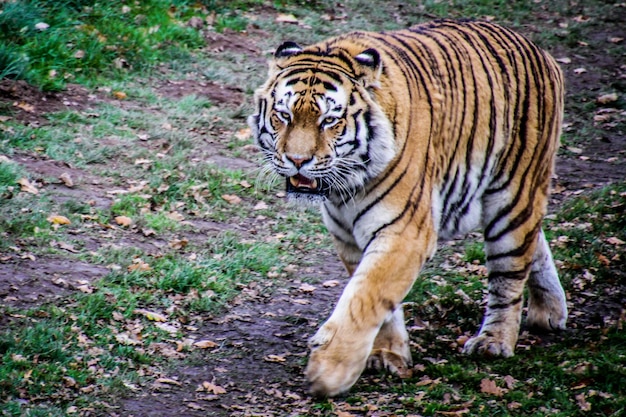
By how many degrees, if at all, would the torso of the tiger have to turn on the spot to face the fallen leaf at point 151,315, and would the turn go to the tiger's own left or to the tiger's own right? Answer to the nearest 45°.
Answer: approximately 45° to the tiger's own right

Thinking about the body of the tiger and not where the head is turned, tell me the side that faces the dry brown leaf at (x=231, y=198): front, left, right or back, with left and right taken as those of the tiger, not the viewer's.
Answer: right

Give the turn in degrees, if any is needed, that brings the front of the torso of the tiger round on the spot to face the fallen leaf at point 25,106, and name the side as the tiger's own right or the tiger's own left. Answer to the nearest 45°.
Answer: approximately 90° to the tiger's own right

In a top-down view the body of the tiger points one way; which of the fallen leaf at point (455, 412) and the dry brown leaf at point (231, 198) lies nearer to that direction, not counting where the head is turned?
the fallen leaf

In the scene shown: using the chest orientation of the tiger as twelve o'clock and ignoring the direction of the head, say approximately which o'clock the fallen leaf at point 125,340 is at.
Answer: The fallen leaf is roughly at 1 o'clock from the tiger.

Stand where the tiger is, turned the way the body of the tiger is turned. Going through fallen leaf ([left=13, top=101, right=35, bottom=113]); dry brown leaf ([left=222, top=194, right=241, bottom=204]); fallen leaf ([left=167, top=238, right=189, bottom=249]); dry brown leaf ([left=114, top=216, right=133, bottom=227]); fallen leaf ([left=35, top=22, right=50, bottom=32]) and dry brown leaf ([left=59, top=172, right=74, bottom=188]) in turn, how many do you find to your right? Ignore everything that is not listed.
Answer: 6

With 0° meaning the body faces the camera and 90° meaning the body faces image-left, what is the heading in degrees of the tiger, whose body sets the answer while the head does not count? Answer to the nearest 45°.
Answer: approximately 45°

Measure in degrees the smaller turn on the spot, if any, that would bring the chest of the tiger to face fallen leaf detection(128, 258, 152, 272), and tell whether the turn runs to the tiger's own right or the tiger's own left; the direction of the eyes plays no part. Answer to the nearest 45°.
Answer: approximately 90° to the tiger's own right

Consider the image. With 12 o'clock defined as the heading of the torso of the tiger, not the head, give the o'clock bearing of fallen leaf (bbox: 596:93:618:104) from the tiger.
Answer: The fallen leaf is roughly at 5 o'clock from the tiger.

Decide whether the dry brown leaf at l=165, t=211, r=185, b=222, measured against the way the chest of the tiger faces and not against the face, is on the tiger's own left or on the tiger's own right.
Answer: on the tiger's own right

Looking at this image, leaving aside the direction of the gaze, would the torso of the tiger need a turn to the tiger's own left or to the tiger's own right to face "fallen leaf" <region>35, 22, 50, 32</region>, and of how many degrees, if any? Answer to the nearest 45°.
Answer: approximately 90° to the tiger's own right

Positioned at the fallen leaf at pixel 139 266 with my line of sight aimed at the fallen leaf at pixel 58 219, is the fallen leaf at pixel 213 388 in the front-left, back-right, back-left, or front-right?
back-left

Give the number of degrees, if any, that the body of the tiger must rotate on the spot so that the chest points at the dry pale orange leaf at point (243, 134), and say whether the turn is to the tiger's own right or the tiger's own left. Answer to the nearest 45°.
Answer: approximately 90° to the tiger's own right

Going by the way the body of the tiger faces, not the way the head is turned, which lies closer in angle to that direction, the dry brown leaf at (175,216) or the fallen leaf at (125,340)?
the fallen leaf
